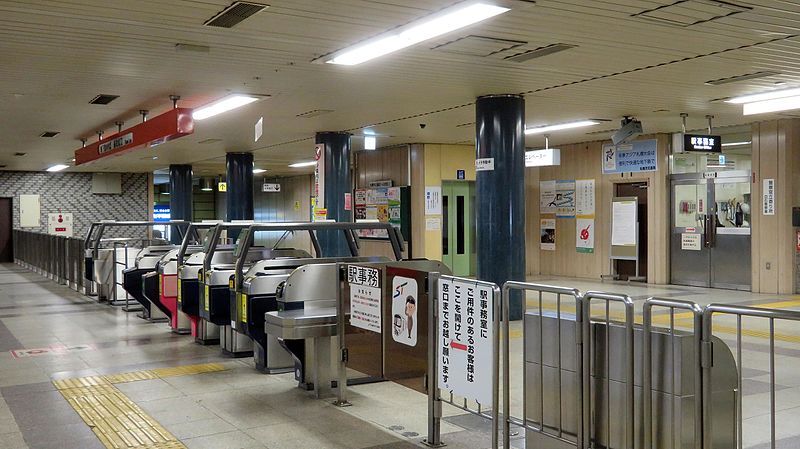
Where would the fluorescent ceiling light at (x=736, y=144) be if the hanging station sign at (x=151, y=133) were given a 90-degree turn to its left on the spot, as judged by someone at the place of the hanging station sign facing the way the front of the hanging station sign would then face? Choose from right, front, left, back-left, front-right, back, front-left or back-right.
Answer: front-left

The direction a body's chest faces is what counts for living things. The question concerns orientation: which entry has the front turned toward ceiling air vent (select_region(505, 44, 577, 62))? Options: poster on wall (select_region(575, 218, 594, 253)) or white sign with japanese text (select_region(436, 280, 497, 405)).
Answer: the poster on wall

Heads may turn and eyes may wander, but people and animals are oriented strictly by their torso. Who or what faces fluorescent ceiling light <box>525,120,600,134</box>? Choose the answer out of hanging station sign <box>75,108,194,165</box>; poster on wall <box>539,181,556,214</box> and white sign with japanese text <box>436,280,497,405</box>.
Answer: the poster on wall

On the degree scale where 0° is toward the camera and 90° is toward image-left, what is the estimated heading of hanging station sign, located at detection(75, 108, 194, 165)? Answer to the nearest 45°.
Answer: approximately 45°

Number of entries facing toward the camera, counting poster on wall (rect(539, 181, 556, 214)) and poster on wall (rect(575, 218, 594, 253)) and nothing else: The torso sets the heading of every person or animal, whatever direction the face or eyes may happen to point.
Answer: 2

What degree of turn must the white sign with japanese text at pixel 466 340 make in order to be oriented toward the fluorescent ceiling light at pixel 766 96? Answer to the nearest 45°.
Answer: approximately 180°

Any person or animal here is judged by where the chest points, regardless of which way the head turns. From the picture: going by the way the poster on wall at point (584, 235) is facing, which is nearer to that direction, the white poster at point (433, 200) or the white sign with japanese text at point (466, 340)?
the white sign with japanese text

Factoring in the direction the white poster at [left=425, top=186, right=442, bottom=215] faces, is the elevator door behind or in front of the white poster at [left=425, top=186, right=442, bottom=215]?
behind

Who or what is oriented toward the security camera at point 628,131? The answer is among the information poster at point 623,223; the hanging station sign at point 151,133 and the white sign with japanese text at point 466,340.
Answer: the information poster
